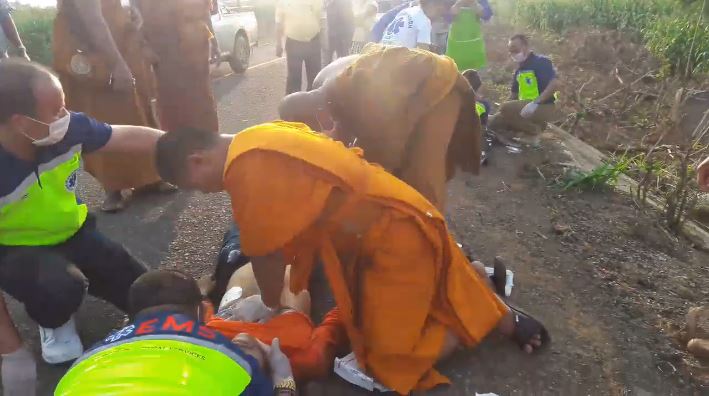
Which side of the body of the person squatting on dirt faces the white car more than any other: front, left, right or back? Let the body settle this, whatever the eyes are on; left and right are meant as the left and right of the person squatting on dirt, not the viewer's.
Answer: right

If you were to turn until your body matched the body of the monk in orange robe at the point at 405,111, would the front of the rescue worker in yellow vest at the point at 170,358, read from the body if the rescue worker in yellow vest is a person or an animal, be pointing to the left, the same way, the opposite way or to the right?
to the right

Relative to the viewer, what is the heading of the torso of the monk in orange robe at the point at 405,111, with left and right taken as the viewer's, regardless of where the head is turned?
facing to the left of the viewer

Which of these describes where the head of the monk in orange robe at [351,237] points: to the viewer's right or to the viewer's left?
to the viewer's left

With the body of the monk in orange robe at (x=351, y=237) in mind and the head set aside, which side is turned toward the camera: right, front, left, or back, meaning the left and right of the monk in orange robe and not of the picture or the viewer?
left

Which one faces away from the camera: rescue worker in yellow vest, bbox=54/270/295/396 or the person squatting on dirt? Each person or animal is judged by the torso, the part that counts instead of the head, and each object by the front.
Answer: the rescue worker in yellow vest

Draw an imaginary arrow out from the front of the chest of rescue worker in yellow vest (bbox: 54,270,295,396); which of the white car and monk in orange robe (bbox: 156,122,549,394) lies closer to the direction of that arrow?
the white car

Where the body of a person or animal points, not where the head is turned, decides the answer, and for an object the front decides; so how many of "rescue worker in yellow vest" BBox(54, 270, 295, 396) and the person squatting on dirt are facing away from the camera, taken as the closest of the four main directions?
1

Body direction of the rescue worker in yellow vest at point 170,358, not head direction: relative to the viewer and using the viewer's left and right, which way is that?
facing away from the viewer

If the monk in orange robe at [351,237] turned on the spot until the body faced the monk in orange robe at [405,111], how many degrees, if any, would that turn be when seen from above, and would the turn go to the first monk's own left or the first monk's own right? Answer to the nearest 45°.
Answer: approximately 90° to the first monk's own right

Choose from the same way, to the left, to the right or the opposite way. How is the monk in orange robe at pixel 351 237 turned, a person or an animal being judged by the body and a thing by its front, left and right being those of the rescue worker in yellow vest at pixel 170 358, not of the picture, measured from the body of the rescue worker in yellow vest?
to the left
